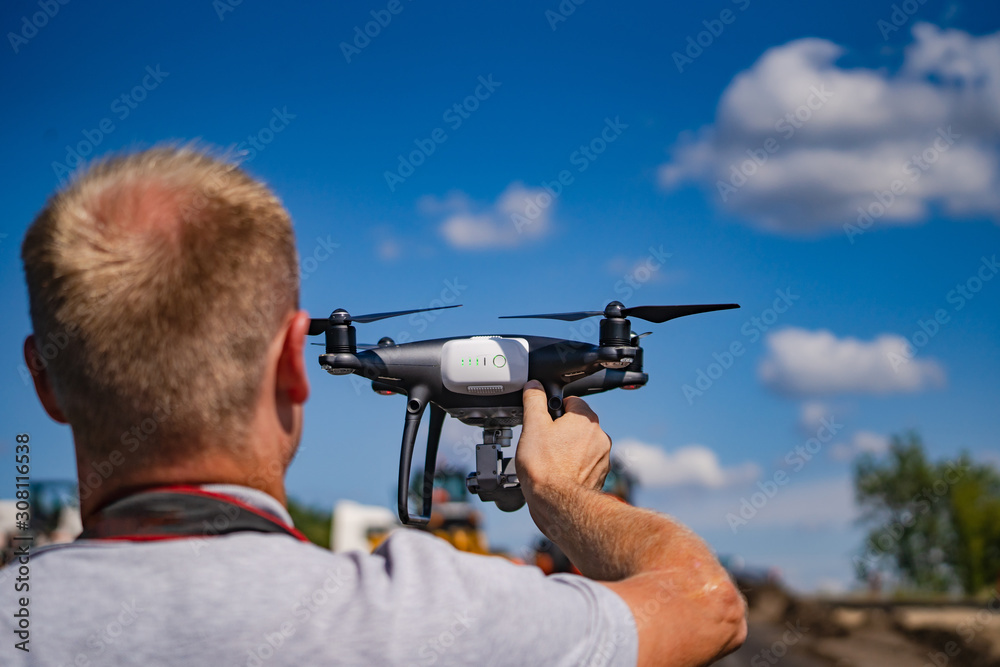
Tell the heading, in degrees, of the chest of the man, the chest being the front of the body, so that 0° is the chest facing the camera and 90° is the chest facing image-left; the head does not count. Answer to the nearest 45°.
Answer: approximately 180°
